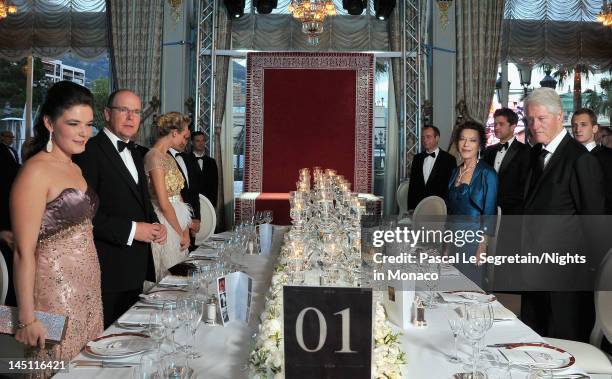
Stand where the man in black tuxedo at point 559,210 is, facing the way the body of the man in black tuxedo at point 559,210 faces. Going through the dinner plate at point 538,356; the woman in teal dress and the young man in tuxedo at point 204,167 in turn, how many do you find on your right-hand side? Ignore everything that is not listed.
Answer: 2

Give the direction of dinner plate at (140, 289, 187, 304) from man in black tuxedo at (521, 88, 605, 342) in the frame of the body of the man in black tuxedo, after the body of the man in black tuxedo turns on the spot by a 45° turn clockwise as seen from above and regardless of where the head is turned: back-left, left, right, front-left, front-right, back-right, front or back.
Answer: front-left

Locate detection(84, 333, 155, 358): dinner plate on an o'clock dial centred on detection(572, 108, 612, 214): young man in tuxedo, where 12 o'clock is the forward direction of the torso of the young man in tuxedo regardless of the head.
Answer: The dinner plate is roughly at 11 o'clock from the young man in tuxedo.

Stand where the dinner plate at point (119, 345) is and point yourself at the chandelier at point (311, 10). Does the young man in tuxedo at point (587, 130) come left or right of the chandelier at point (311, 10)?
right

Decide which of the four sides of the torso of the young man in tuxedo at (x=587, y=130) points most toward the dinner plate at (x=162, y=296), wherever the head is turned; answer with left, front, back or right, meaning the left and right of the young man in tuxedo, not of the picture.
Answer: front

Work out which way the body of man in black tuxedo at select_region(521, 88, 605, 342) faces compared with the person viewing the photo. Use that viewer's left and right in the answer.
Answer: facing the viewer and to the left of the viewer

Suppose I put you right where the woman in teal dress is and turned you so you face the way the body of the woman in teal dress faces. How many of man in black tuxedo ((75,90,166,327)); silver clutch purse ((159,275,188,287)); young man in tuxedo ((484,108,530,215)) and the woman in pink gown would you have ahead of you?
3

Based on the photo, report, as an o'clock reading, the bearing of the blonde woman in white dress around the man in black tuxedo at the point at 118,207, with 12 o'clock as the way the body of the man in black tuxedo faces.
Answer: The blonde woman in white dress is roughly at 8 o'clock from the man in black tuxedo.

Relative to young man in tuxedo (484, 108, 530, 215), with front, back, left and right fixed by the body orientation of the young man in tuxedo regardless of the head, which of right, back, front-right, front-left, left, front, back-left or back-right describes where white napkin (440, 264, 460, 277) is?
front-left

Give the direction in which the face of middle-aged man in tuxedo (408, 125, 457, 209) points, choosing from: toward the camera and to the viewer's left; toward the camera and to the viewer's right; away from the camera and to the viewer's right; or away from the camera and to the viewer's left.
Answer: toward the camera and to the viewer's left

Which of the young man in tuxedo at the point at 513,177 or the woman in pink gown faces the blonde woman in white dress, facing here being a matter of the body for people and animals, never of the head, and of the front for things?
the young man in tuxedo

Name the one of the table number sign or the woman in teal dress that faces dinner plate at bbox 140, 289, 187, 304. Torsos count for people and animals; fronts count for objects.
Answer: the woman in teal dress
